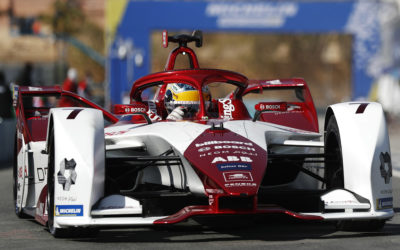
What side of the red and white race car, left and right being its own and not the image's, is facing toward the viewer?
front

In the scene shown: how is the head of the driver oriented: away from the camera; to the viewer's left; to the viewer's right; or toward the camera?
toward the camera
